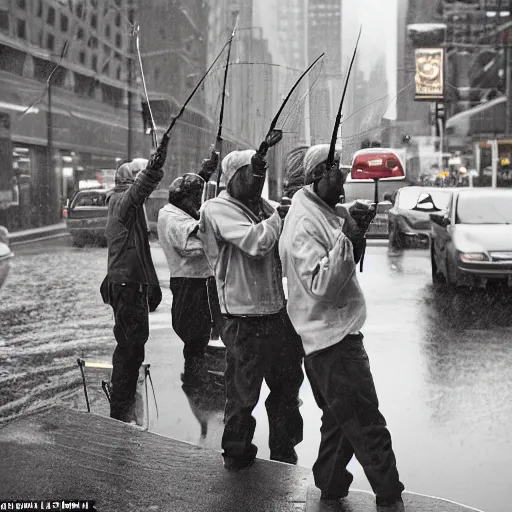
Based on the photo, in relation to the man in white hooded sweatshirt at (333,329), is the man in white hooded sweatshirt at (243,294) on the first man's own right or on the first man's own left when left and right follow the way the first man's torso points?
on the first man's own left

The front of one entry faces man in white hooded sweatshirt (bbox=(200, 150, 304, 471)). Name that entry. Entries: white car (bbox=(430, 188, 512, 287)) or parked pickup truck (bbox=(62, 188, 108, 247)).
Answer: the white car

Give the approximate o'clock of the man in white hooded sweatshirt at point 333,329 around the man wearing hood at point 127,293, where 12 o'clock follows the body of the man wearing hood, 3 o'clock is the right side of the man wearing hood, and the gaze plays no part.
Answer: The man in white hooded sweatshirt is roughly at 2 o'clock from the man wearing hood.

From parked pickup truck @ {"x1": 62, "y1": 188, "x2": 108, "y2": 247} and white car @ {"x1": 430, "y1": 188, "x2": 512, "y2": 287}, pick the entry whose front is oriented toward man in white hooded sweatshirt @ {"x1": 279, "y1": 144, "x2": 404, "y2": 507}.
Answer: the white car

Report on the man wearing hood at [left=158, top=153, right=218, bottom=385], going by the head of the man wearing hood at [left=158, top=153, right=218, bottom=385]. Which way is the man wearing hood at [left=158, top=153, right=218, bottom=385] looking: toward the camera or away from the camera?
away from the camera

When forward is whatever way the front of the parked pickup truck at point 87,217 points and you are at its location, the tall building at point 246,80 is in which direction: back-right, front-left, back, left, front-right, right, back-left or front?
front
